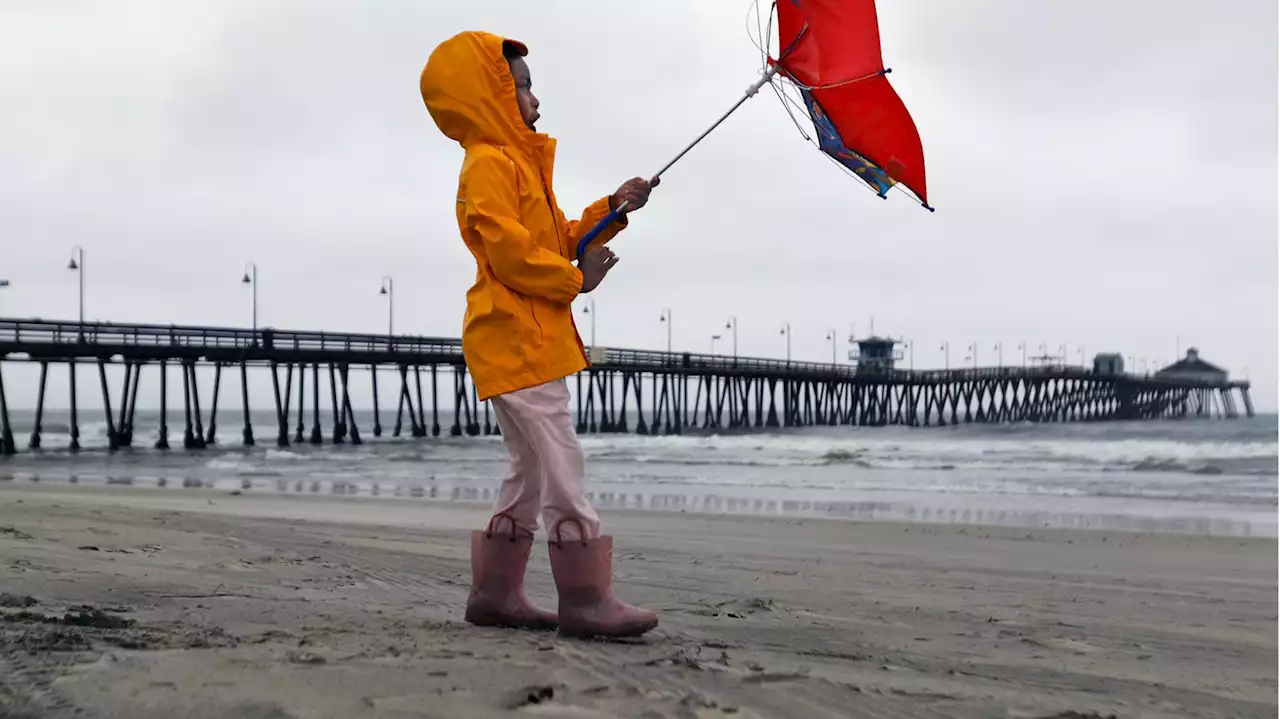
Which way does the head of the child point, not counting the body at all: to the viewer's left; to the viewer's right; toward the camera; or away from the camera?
to the viewer's right

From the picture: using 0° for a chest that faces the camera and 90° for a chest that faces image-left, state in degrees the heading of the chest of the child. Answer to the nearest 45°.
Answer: approximately 270°
